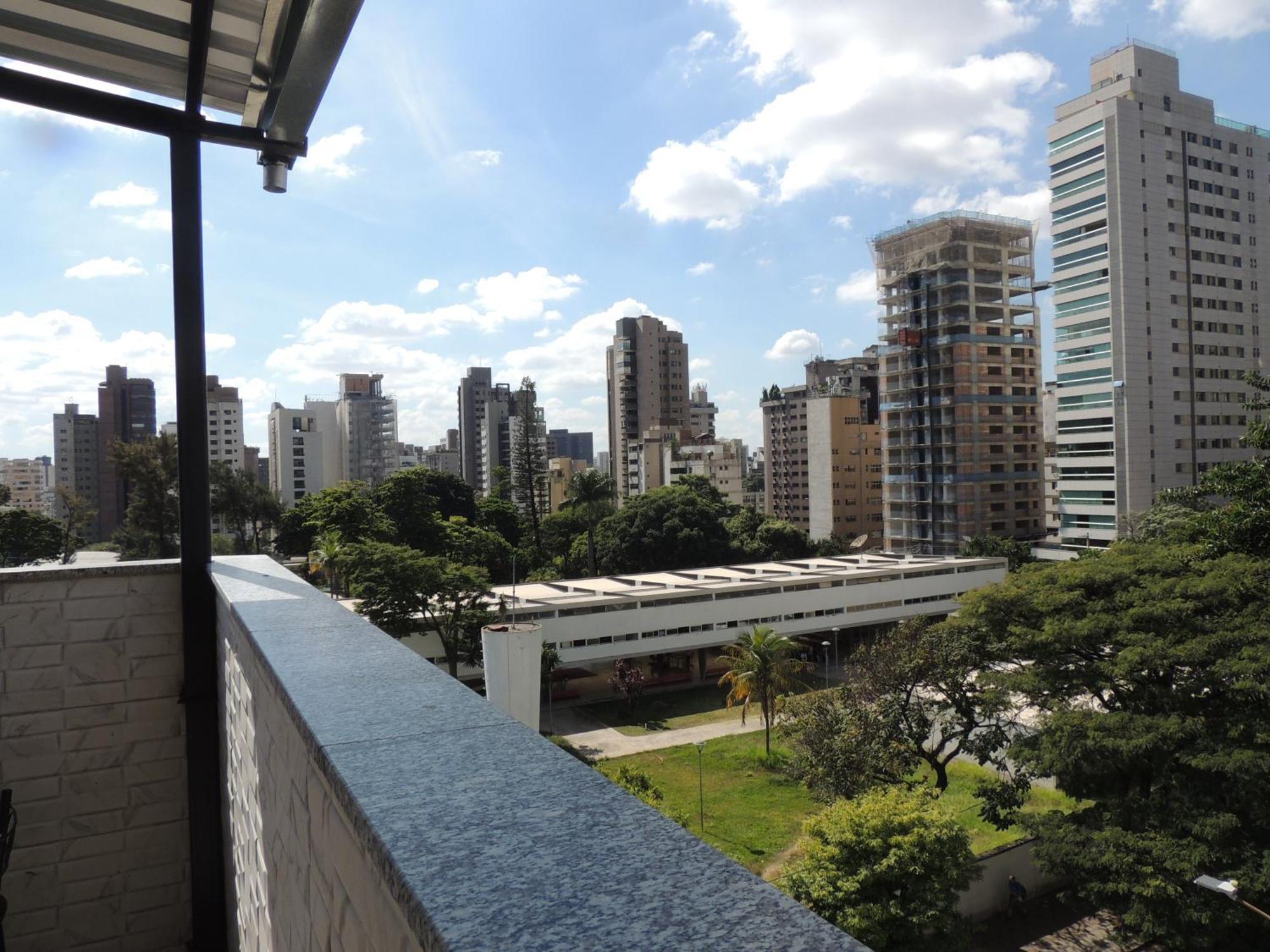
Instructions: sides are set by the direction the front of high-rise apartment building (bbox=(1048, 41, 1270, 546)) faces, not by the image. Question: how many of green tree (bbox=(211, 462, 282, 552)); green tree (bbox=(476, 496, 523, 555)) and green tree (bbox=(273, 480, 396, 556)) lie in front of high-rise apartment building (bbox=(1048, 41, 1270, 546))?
3

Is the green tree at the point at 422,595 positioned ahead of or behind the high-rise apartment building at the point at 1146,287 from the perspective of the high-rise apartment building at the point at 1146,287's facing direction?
ahead

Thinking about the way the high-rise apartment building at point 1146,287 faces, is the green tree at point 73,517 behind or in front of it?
in front

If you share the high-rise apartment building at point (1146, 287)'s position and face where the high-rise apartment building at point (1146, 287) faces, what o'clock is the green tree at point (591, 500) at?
The green tree is roughly at 12 o'clock from the high-rise apartment building.

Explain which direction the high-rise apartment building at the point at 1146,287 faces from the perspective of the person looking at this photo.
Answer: facing the viewer and to the left of the viewer

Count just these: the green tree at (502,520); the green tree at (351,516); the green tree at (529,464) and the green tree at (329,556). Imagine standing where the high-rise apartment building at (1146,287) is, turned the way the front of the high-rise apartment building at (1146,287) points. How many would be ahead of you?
4

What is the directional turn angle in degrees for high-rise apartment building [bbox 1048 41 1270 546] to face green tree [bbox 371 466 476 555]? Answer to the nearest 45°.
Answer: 0° — it already faces it

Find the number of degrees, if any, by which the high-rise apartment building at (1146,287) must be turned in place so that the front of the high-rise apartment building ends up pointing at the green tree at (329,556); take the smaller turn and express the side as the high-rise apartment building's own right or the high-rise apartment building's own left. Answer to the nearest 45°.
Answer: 0° — it already faces it

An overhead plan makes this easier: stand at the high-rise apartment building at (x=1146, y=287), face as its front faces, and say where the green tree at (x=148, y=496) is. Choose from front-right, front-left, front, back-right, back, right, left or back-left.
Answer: front-left

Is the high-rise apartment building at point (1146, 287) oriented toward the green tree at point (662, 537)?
yes
